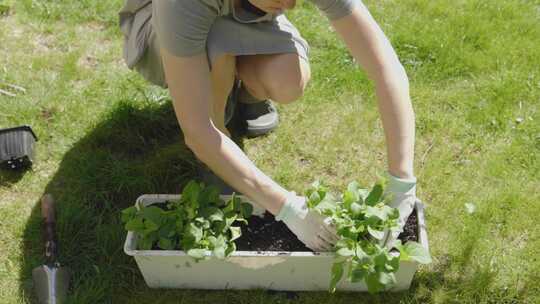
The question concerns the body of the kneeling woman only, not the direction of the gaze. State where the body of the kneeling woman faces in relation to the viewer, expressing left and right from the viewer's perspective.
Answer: facing the viewer and to the right of the viewer

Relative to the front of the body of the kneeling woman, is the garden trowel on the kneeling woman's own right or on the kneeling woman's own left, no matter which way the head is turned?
on the kneeling woman's own right
